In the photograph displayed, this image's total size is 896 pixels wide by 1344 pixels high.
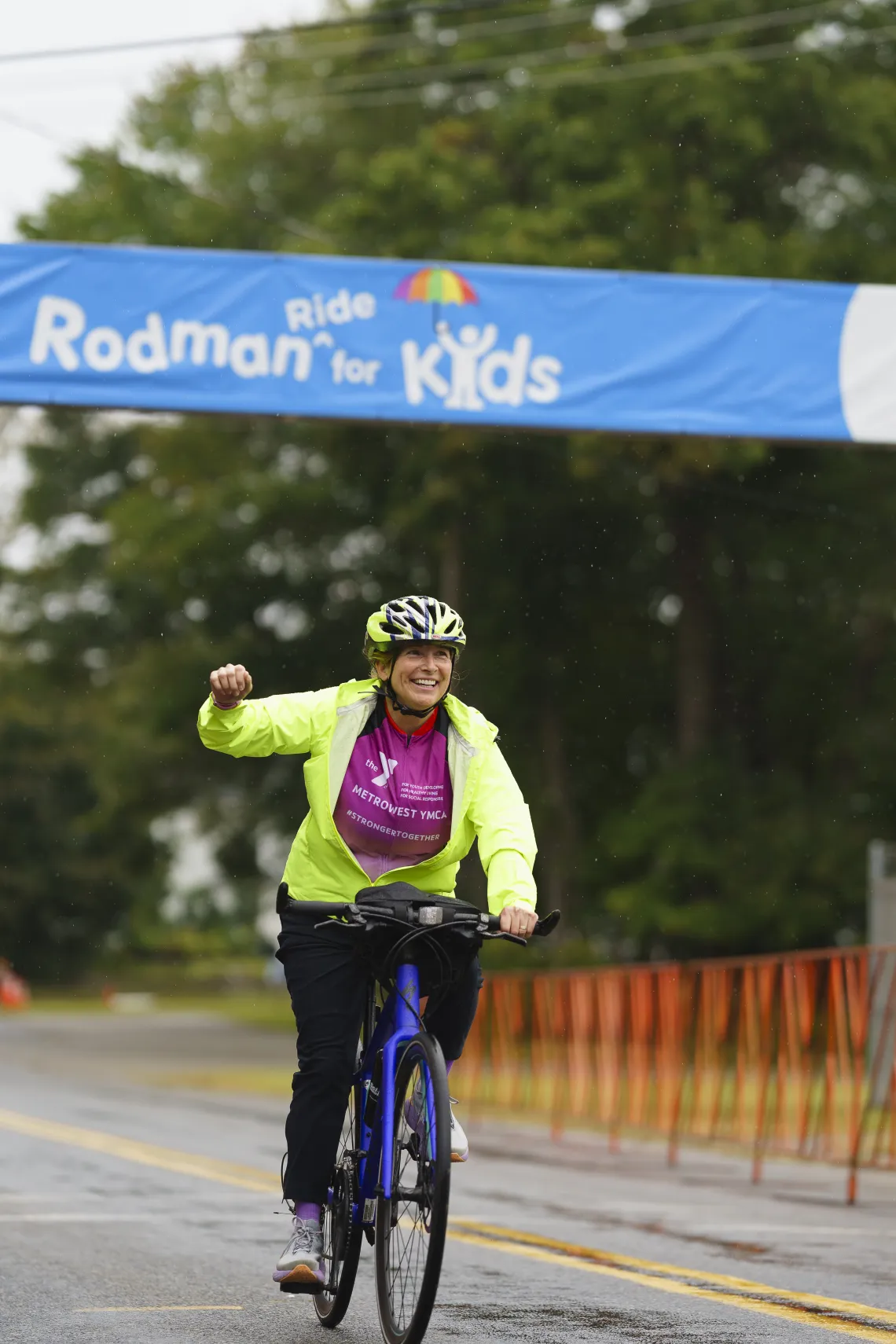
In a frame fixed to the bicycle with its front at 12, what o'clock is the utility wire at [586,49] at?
The utility wire is roughly at 6 o'clock from the bicycle.

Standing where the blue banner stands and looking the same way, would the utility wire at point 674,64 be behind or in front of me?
behind

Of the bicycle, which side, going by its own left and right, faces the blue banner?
back

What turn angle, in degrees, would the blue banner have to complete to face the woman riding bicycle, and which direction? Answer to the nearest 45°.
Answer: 0° — it already faces them

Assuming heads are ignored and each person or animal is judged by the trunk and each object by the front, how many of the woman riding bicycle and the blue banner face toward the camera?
2

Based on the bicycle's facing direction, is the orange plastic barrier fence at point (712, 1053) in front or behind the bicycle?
behind

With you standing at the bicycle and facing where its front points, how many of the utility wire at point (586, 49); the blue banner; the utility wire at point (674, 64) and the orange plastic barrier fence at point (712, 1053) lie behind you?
4

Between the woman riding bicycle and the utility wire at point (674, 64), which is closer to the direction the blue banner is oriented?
the woman riding bicycle

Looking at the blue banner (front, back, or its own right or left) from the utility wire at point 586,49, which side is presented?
back

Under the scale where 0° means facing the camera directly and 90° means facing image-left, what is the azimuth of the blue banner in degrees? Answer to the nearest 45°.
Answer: approximately 0°

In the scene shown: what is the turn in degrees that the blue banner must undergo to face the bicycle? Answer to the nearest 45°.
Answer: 0° — it already faces it
